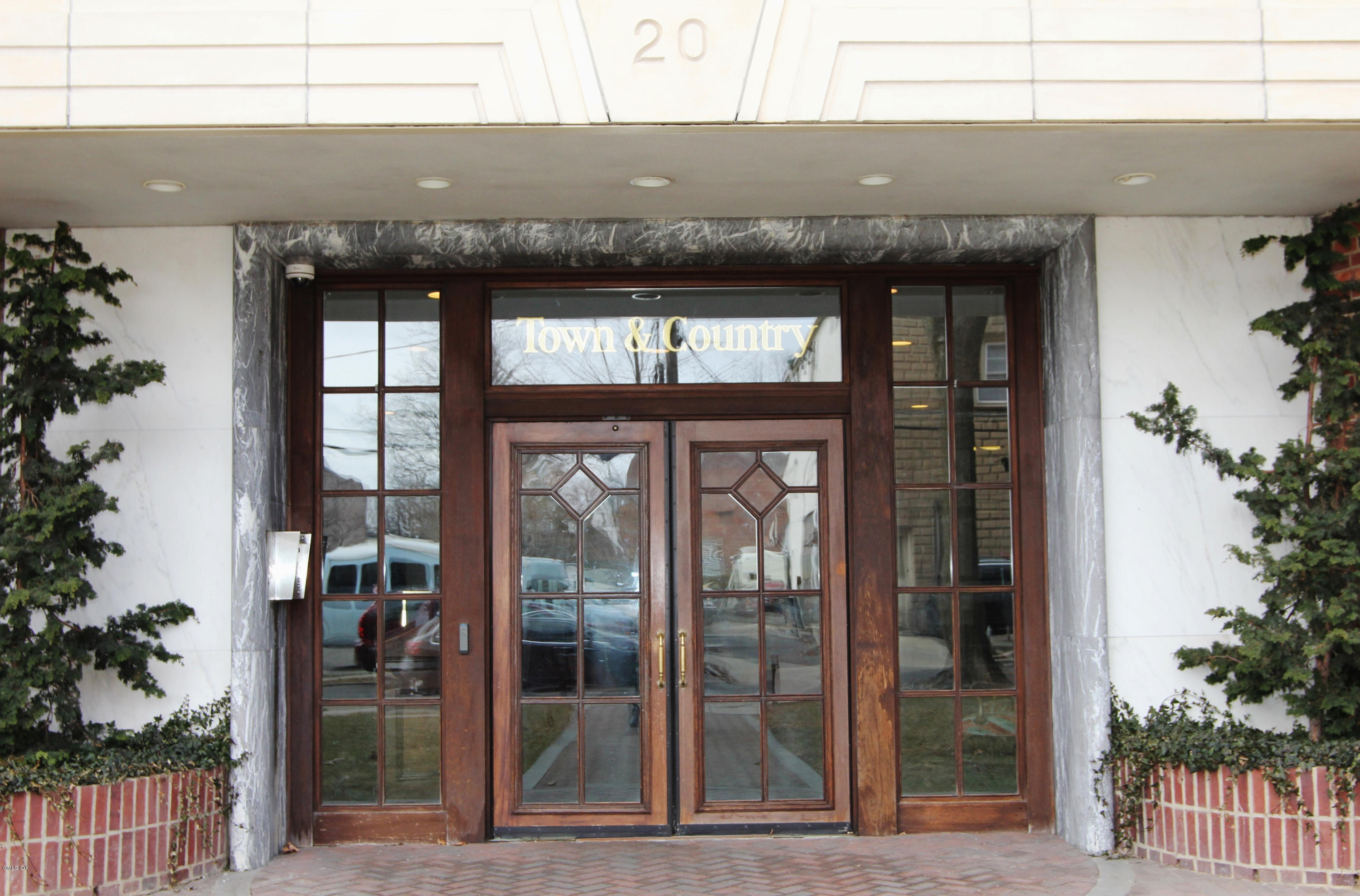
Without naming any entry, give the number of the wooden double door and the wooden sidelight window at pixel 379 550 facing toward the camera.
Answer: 2

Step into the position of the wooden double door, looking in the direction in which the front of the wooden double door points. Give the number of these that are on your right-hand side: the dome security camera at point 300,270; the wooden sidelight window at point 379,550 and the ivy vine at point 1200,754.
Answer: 2

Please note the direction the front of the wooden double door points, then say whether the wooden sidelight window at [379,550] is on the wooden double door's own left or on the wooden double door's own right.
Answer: on the wooden double door's own right

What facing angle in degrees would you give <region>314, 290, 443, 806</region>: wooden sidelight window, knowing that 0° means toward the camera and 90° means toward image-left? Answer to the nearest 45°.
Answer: approximately 0°

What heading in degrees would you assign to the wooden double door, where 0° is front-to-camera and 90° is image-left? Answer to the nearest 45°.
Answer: approximately 0°

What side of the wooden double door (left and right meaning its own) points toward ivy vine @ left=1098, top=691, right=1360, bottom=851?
left

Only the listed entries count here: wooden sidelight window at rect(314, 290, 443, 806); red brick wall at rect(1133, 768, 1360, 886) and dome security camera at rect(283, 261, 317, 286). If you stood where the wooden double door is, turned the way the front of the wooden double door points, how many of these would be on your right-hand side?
2

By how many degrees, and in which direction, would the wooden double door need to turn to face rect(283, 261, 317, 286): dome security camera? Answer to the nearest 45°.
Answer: approximately 90° to its right
